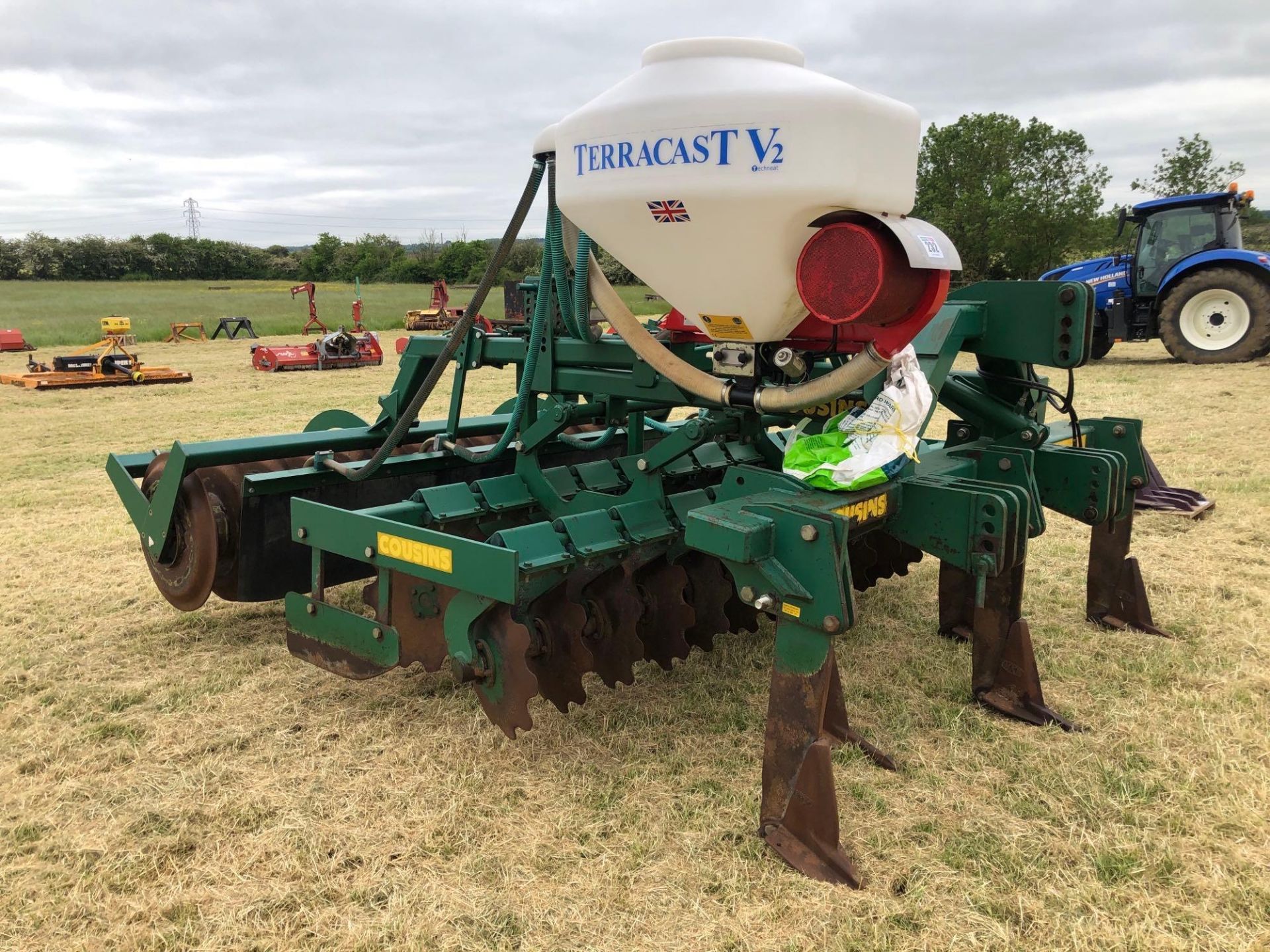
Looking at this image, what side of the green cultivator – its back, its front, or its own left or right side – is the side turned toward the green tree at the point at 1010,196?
left

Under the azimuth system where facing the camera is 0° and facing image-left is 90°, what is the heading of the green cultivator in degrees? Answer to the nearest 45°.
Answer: approximately 315°

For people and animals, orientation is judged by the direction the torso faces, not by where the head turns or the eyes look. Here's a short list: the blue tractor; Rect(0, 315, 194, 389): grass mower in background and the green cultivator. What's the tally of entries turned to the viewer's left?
1

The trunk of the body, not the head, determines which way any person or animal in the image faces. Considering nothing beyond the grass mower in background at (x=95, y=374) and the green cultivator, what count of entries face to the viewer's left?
0

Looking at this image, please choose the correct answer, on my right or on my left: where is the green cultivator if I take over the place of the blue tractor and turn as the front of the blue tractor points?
on my left

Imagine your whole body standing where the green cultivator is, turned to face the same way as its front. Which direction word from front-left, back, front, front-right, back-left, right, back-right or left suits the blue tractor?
left

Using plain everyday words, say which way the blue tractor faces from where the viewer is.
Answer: facing to the left of the viewer

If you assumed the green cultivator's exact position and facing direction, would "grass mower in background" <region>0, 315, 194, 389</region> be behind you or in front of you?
behind

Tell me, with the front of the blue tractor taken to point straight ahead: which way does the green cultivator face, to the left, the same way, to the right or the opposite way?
the opposite way

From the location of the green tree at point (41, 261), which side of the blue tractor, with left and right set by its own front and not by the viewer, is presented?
front

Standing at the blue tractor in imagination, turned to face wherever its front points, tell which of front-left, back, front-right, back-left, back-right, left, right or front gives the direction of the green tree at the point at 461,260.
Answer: front-right
